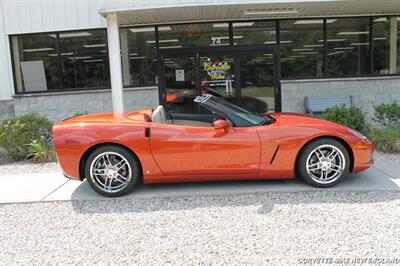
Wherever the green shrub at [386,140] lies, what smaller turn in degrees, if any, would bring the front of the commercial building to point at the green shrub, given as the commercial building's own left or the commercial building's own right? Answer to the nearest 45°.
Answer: approximately 45° to the commercial building's own left

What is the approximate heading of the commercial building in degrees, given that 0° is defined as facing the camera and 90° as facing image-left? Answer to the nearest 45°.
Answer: approximately 0°

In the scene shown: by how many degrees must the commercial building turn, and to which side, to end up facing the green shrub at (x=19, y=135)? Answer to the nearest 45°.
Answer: approximately 45° to its right

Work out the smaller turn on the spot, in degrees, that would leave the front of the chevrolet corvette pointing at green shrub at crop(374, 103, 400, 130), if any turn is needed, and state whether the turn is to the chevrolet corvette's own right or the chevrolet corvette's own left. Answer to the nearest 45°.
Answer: approximately 45° to the chevrolet corvette's own left

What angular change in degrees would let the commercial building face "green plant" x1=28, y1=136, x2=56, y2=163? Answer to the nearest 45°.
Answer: approximately 45° to its right

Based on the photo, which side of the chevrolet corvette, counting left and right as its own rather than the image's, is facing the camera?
right

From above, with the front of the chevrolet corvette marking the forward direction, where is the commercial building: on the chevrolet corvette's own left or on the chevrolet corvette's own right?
on the chevrolet corvette's own left

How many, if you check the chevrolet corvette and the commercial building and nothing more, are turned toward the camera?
1

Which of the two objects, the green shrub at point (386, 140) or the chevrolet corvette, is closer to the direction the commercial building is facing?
the chevrolet corvette

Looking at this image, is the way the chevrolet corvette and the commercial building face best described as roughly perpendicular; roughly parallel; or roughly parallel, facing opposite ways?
roughly perpendicular

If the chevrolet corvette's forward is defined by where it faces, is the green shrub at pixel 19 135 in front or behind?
behind
